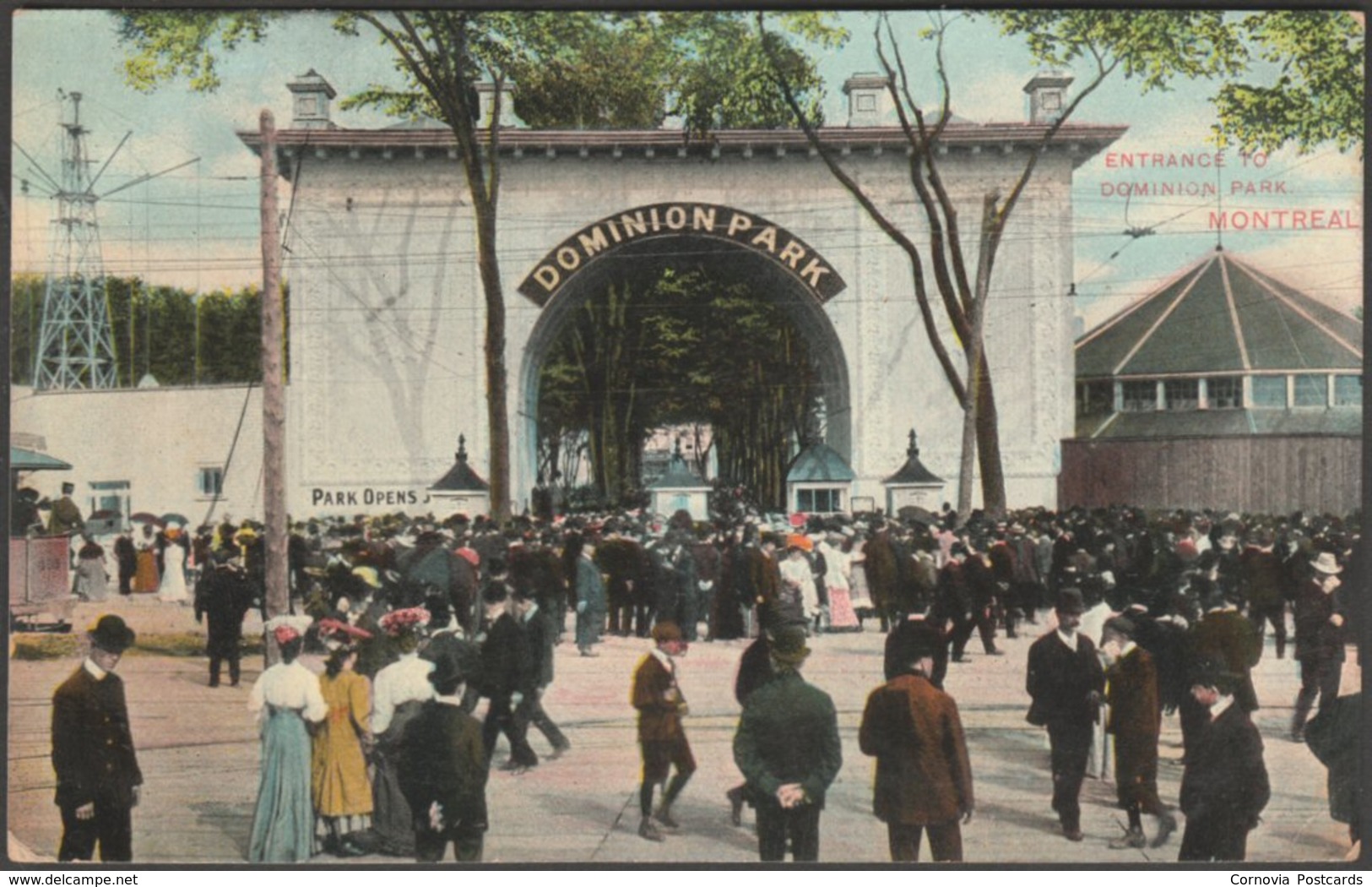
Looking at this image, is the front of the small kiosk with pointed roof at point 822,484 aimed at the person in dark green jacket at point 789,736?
yes

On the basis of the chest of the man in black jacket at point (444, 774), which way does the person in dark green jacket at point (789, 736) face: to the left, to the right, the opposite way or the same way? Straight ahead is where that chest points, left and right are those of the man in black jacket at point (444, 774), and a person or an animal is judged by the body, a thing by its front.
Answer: the same way

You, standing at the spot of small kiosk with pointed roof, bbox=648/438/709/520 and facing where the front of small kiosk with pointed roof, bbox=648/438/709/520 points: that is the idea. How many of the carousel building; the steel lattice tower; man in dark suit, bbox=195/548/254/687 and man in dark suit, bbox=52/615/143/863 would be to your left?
1

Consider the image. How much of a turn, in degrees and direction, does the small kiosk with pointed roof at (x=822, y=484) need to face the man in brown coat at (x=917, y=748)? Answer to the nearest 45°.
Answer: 0° — it already faces them

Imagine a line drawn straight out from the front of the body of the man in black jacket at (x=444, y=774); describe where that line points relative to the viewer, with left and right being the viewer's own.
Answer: facing away from the viewer

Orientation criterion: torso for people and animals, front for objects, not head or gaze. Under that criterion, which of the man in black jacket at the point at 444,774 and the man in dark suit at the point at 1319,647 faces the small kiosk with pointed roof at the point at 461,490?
the man in black jacket

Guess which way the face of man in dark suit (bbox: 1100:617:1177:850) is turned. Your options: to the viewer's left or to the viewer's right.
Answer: to the viewer's left

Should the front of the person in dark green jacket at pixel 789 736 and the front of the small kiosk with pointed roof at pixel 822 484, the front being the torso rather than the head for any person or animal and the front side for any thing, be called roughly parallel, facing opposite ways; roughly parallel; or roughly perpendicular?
roughly parallel, facing opposite ways

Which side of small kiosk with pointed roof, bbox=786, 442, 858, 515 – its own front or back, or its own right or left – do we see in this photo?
front

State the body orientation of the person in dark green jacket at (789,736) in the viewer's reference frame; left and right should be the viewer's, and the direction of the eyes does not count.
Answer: facing away from the viewer

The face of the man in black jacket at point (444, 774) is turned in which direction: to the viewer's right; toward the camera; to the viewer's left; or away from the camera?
away from the camera

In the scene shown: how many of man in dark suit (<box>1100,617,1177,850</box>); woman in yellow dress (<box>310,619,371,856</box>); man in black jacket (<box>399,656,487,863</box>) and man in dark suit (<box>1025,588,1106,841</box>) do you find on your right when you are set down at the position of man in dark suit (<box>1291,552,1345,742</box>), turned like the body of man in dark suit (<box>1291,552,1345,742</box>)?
4

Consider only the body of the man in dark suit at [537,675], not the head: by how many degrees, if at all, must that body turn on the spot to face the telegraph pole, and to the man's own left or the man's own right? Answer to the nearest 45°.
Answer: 0° — they already face it
